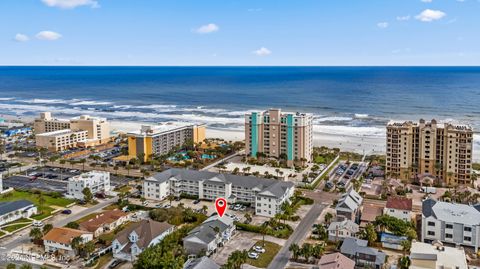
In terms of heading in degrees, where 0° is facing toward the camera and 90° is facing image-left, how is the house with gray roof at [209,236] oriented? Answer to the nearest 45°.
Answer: approximately 315°

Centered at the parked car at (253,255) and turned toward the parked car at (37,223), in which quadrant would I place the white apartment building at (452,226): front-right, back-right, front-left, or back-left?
back-right

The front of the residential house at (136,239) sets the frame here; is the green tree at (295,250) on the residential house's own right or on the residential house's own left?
on the residential house's own left

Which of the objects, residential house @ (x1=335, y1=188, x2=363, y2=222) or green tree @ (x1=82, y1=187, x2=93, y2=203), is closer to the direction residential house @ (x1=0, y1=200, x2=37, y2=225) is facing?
the residential house

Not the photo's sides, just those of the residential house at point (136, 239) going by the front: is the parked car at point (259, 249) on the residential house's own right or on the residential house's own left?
on the residential house's own left

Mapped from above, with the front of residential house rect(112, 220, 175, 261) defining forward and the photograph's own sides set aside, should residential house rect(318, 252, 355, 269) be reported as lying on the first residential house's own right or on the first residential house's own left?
on the first residential house's own left

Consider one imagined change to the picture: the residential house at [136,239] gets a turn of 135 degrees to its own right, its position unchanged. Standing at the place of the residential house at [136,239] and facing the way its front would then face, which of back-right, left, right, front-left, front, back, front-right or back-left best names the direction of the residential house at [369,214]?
right
